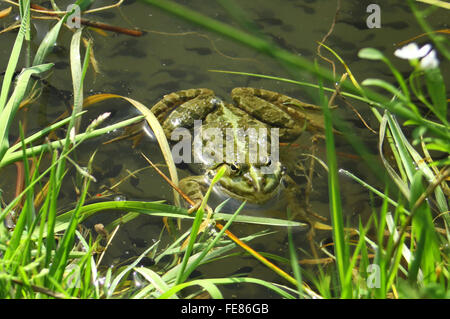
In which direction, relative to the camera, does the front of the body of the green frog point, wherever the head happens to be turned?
toward the camera

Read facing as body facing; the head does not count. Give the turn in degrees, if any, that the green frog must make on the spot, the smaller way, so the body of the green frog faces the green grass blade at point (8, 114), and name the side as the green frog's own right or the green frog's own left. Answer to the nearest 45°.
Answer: approximately 45° to the green frog's own right
